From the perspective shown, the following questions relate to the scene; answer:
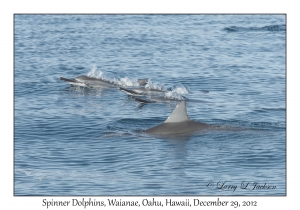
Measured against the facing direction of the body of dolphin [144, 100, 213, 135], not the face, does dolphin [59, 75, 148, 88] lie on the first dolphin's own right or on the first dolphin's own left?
on the first dolphin's own right

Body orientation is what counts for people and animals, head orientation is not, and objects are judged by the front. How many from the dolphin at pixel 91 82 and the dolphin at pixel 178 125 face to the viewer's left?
2

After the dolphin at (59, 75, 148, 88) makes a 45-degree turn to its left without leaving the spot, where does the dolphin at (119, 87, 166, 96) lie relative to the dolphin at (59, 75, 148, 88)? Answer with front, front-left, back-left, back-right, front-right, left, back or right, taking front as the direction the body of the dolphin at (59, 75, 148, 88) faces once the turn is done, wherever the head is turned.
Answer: left

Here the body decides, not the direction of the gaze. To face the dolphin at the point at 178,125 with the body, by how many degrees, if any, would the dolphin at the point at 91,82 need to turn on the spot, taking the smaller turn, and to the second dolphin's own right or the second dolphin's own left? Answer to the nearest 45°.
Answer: approximately 90° to the second dolphin's own left

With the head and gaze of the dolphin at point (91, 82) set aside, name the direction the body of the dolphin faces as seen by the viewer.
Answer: to the viewer's left

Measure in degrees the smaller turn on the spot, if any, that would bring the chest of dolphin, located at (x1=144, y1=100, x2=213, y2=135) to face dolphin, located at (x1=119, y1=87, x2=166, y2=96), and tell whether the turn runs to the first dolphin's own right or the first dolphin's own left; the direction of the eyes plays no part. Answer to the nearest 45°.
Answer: approximately 90° to the first dolphin's own right

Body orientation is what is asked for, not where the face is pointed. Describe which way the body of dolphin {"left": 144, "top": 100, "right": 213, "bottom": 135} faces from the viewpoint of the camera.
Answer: to the viewer's left
